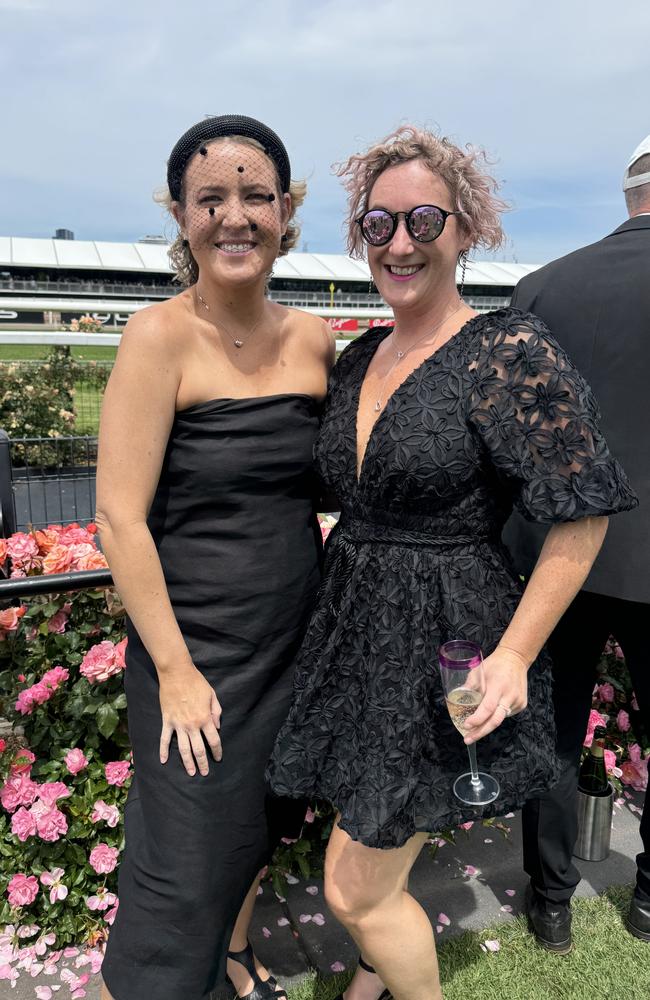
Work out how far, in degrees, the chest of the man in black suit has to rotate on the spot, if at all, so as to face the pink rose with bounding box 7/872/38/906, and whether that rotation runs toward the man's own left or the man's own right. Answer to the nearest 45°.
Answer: approximately 135° to the man's own left

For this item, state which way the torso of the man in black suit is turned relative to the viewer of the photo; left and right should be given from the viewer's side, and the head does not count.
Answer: facing away from the viewer

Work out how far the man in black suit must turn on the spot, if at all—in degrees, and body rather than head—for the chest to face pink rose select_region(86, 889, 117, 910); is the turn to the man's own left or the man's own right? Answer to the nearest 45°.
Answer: approximately 90° to the man's own left

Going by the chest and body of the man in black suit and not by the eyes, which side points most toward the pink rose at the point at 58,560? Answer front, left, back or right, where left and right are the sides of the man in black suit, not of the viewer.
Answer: left

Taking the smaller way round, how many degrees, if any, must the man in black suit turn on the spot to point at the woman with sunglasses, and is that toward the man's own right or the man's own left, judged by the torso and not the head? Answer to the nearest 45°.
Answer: approximately 135° to the man's own left

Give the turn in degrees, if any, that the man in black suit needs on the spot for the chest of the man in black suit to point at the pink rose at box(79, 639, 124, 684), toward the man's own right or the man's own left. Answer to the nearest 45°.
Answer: approximately 90° to the man's own left

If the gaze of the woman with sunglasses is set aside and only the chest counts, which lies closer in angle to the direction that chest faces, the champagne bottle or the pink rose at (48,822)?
the pink rose

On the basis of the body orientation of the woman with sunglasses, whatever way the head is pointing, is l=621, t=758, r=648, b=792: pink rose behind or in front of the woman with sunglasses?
behind

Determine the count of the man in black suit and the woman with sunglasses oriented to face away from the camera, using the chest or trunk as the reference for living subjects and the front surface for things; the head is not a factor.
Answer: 1

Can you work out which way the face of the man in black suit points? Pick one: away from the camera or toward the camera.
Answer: away from the camera

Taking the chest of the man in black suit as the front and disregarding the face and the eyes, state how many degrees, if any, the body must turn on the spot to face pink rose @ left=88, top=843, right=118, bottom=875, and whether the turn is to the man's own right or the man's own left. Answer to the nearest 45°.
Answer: approximately 90° to the man's own left

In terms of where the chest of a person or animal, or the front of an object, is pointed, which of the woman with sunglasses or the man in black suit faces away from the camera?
the man in black suit

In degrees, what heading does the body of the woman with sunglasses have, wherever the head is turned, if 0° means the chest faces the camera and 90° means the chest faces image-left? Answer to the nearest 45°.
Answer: approximately 45°

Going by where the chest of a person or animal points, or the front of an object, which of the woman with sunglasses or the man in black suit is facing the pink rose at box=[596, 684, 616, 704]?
the man in black suit
